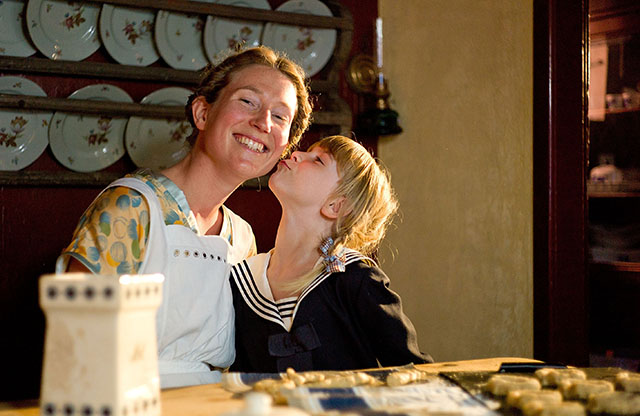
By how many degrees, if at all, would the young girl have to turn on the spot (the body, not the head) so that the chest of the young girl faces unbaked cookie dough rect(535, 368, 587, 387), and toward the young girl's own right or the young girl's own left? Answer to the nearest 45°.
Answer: approximately 90° to the young girl's own left

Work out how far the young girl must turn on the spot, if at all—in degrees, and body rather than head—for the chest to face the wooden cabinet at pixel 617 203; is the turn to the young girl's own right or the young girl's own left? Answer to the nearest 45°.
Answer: approximately 180°

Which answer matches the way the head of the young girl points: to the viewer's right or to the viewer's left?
to the viewer's left

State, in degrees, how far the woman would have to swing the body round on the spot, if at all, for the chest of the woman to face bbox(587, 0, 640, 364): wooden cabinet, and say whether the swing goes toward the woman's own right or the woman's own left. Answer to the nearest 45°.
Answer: approximately 90° to the woman's own left

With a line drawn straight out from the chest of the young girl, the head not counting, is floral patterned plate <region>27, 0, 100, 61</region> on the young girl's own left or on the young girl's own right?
on the young girl's own right

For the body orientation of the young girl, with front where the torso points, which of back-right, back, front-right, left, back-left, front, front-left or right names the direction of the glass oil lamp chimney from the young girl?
back-right

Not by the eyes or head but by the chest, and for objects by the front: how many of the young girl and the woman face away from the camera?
0

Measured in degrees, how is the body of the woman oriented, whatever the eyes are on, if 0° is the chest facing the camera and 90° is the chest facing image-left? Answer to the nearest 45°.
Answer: approximately 315°

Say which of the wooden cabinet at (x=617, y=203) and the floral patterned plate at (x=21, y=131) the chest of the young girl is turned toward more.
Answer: the floral patterned plate

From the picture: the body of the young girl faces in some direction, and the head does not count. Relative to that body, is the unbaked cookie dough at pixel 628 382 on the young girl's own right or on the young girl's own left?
on the young girl's own left

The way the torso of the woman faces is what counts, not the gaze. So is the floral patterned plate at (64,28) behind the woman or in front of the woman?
behind

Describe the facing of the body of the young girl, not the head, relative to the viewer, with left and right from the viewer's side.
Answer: facing the viewer and to the left of the viewer
